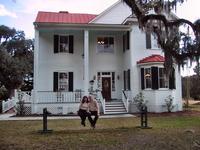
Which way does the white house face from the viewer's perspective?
toward the camera

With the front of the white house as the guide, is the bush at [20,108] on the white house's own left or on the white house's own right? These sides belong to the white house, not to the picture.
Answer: on the white house's own right

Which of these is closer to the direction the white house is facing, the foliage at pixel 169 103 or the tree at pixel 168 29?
the tree

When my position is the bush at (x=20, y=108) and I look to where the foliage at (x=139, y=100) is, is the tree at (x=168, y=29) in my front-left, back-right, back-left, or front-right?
front-right

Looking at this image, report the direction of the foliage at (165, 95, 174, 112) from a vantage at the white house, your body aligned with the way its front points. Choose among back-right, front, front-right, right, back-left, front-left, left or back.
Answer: left

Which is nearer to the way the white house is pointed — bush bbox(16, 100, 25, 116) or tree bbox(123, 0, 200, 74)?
the tree

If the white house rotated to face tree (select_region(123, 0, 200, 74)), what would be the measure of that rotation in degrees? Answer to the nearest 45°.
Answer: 0° — it already faces it
